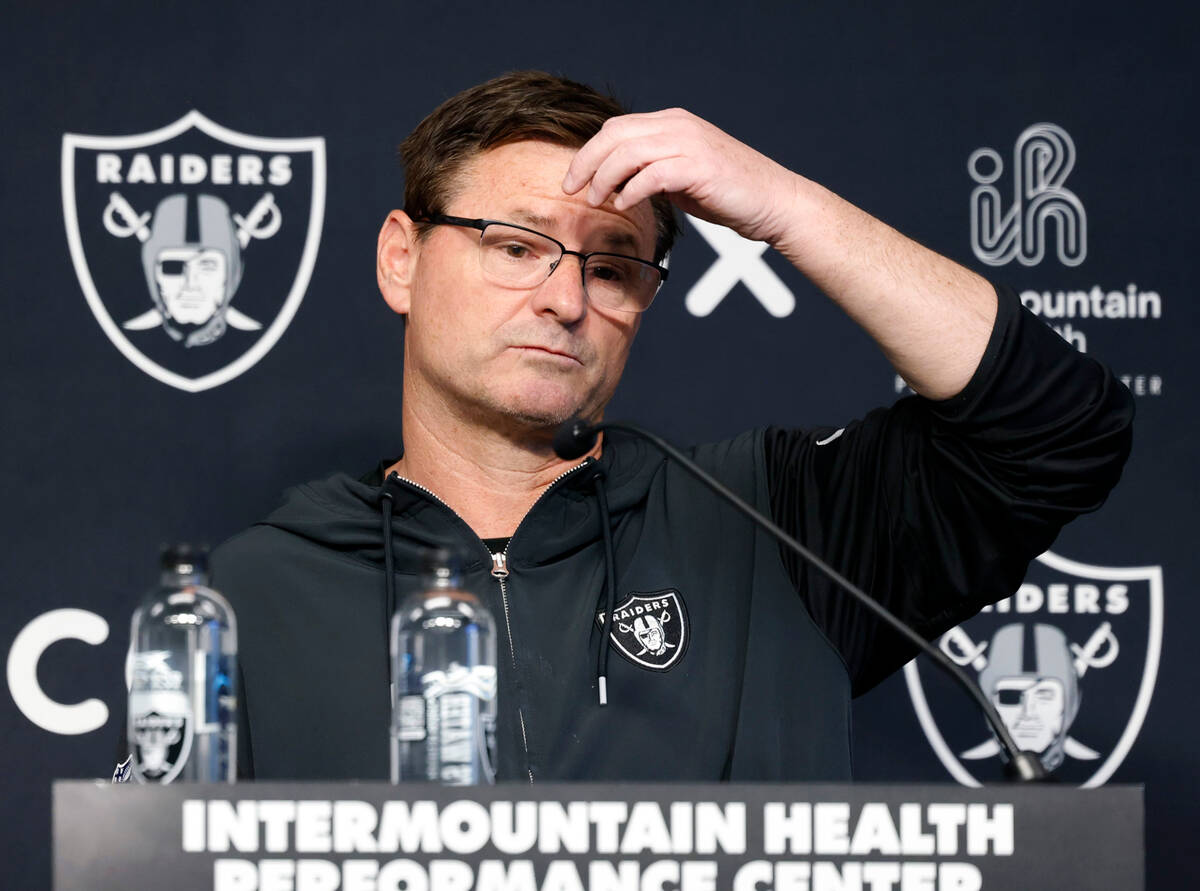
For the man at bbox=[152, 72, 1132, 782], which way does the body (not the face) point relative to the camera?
toward the camera

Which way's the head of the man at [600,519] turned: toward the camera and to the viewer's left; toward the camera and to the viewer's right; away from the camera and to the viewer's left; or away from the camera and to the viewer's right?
toward the camera and to the viewer's right
